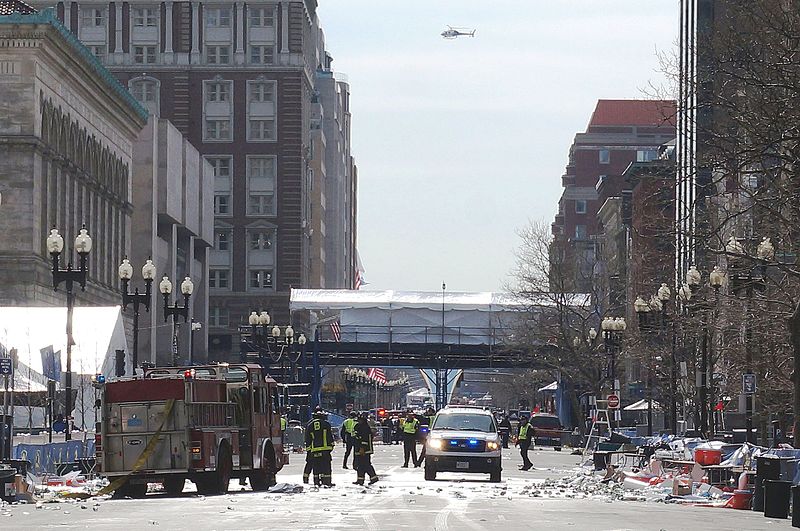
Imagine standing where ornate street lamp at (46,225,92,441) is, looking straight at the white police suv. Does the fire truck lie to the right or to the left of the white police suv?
right

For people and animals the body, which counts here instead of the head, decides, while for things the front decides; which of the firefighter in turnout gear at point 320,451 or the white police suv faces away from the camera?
the firefighter in turnout gear

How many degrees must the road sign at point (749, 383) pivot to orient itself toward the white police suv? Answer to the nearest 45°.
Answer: approximately 90° to its right

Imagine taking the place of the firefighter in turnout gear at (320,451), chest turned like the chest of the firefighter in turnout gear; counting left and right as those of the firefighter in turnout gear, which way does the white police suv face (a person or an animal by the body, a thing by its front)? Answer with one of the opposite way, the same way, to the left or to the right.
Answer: the opposite way

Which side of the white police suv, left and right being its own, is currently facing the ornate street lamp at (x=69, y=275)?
right

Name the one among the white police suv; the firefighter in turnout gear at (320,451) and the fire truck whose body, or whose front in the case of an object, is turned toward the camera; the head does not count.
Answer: the white police suv

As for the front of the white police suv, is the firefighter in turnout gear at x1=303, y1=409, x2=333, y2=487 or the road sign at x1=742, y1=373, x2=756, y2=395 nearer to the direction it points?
the firefighter in turnout gear

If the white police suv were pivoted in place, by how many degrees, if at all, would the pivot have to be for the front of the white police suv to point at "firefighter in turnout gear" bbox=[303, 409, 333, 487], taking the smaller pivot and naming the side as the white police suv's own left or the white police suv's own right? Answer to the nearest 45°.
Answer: approximately 45° to the white police suv's own right

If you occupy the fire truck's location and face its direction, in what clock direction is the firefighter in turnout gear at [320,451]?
The firefighter in turnout gear is roughly at 12 o'clock from the fire truck.

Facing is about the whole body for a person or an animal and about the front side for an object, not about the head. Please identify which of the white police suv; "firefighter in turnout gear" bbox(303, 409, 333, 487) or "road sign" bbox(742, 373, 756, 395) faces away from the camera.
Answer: the firefighter in turnout gear
